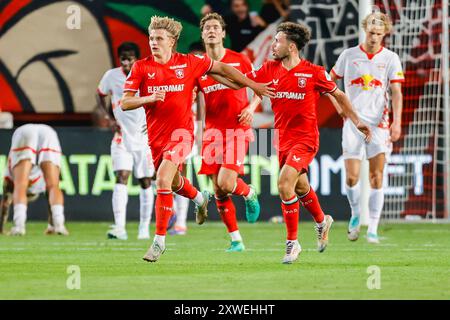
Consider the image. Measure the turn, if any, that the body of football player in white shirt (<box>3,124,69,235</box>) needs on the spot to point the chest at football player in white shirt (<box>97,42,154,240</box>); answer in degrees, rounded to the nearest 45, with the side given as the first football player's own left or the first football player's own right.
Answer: approximately 135° to the first football player's own right

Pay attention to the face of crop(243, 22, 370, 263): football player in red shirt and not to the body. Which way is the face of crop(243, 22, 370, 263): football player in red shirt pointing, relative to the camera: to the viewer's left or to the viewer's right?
to the viewer's left

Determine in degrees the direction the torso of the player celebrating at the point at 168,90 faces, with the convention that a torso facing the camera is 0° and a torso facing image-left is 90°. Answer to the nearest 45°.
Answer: approximately 45°

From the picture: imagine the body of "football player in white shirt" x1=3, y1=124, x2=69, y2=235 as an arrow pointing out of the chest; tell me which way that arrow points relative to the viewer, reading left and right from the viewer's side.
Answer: facing away from the viewer

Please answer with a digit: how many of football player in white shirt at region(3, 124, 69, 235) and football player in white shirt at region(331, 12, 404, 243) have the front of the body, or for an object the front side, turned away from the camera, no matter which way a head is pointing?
1

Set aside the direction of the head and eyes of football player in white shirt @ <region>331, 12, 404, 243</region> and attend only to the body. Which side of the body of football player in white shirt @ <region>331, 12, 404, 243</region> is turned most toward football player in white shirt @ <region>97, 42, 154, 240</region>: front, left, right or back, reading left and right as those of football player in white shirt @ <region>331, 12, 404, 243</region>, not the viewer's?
right

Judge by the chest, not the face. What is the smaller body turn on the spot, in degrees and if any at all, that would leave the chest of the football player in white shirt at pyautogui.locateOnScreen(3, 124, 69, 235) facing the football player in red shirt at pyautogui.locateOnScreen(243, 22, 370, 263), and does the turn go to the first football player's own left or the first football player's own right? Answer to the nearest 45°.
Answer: approximately 135° to the first football player's own right

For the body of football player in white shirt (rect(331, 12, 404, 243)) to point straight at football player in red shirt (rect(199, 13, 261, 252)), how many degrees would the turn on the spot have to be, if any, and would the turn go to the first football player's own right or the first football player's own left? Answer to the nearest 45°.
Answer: approximately 45° to the first football player's own right

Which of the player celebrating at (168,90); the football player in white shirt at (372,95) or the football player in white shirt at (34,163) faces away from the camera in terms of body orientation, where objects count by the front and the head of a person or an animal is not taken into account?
the football player in white shirt at (34,163)

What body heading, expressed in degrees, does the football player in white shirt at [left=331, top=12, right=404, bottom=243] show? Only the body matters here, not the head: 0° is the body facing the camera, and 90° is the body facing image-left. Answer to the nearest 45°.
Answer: approximately 0°

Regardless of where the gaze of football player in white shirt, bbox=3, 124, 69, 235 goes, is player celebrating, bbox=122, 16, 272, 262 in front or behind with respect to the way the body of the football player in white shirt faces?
behind

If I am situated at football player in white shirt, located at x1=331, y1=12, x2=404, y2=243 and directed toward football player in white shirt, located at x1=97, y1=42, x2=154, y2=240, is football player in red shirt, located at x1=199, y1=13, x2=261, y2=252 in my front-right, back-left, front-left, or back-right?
front-left

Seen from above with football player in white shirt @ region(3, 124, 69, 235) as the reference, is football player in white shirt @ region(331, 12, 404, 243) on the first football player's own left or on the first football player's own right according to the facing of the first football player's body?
on the first football player's own right

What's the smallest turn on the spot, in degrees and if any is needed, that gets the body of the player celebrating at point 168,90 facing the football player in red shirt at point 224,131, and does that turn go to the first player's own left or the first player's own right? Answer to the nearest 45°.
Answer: approximately 180°

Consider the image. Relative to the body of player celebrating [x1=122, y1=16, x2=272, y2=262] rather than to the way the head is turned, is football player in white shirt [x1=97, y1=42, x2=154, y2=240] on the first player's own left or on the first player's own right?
on the first player's own right
